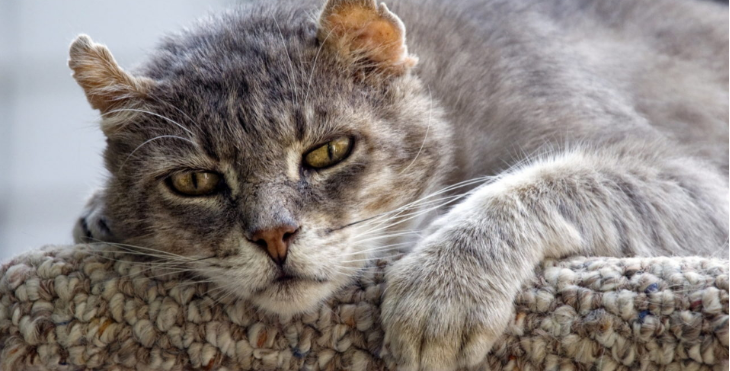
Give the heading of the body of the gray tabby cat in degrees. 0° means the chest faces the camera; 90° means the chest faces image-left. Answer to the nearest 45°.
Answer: approximately 45°
